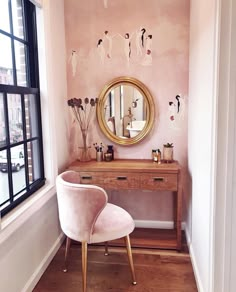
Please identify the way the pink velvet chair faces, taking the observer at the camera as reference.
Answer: facing away from the viewer and to the right of the viewer

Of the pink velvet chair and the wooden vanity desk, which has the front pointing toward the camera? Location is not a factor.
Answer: the wooden vanity desk

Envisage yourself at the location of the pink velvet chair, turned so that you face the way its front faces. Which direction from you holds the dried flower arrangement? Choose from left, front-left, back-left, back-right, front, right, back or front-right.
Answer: front-left

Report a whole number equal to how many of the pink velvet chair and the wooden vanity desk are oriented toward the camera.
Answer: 1

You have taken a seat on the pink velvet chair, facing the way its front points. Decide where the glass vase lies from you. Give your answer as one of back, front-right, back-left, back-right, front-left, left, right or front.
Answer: front-left

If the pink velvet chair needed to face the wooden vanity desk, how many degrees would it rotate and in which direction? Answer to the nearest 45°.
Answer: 0° — it already faces it

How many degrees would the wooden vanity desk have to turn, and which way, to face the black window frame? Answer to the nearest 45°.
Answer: approximately 90° to its right

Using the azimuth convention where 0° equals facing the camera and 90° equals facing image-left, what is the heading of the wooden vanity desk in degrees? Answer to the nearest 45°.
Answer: approximately 0°

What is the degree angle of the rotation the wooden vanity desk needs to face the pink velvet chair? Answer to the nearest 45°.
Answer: approximately 45° to its right
